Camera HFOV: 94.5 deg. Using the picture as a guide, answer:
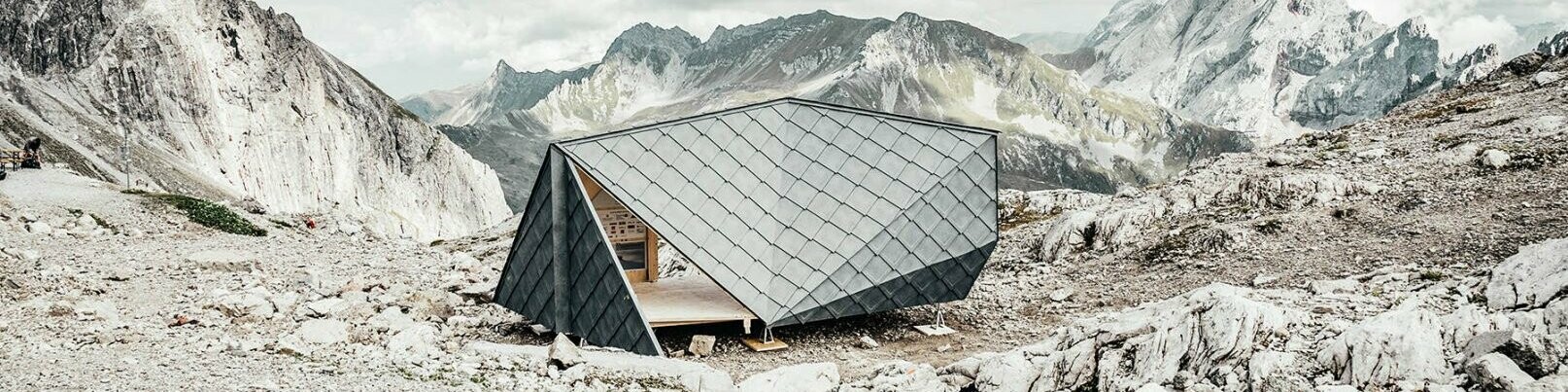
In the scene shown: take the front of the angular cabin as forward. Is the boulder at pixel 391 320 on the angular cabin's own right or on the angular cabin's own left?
on the angular cabin's own right

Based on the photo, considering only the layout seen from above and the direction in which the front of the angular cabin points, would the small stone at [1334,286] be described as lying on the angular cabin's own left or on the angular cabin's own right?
on the angular cabin's own left

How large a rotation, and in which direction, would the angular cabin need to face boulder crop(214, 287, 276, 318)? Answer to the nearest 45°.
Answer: approximately 90° to its right

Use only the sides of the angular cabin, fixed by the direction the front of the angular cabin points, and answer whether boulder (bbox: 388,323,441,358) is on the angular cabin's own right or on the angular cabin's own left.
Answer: on the angular cabin's own right
